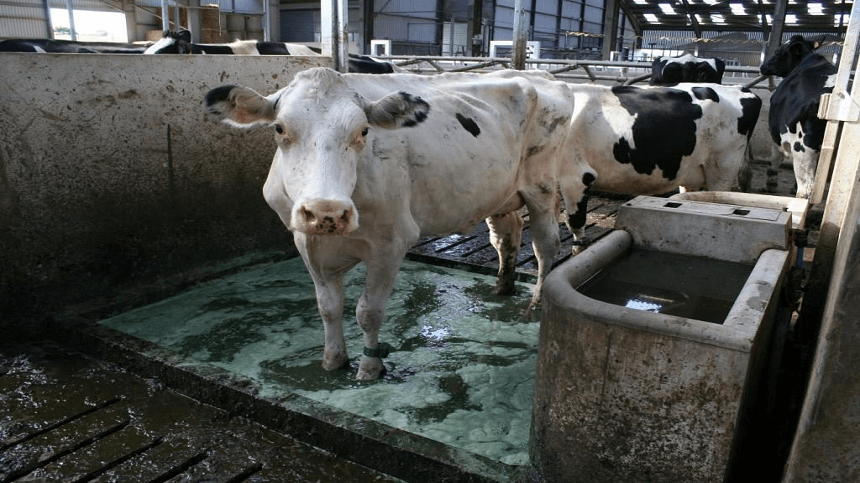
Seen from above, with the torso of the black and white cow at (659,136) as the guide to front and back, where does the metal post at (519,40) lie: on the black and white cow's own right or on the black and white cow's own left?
on the black and white cow's own right

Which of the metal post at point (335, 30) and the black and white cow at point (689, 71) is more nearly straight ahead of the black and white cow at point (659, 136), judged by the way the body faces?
the metal post

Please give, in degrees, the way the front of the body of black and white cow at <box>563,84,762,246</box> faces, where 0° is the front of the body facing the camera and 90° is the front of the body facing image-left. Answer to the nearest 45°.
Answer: approximately 90°

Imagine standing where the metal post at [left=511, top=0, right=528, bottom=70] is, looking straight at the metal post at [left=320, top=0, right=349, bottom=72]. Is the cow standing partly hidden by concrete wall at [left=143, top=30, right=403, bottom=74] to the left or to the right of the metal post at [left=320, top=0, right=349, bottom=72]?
right

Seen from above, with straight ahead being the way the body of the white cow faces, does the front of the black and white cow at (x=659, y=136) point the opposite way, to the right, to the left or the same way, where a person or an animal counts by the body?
to the right

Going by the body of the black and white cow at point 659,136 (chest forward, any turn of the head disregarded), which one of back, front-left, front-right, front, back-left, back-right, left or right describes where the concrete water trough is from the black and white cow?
left

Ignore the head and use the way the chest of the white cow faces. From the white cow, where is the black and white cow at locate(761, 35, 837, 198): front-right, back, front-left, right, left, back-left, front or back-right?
back

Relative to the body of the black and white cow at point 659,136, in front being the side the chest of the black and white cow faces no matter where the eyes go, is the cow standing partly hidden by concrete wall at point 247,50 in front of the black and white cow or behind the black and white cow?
in front

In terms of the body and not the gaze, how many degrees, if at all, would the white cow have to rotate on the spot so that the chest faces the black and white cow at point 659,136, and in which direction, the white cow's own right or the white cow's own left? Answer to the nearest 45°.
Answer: approximately 180°
